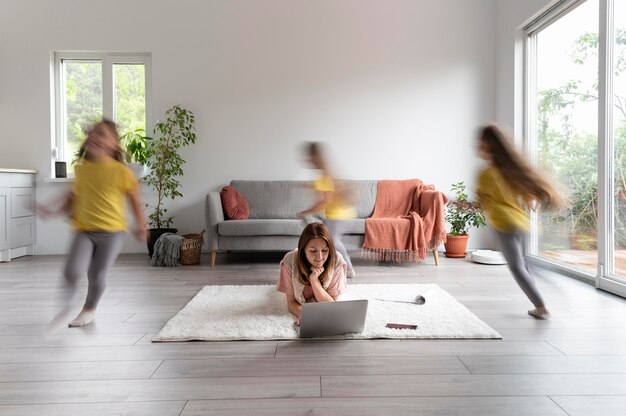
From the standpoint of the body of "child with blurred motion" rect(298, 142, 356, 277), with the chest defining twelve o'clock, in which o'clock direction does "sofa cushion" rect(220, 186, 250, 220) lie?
The sofa cushion is roughly at 2 o'clock from the child with blurred motion.

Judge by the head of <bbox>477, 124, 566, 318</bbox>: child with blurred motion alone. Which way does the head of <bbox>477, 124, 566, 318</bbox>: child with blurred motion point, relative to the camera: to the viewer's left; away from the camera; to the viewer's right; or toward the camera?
to the viewer's left

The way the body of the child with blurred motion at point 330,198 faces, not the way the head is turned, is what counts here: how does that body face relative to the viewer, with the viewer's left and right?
facing to the left of the viewer

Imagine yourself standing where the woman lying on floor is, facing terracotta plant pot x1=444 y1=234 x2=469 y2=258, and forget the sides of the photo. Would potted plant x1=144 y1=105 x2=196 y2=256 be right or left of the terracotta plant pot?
left
